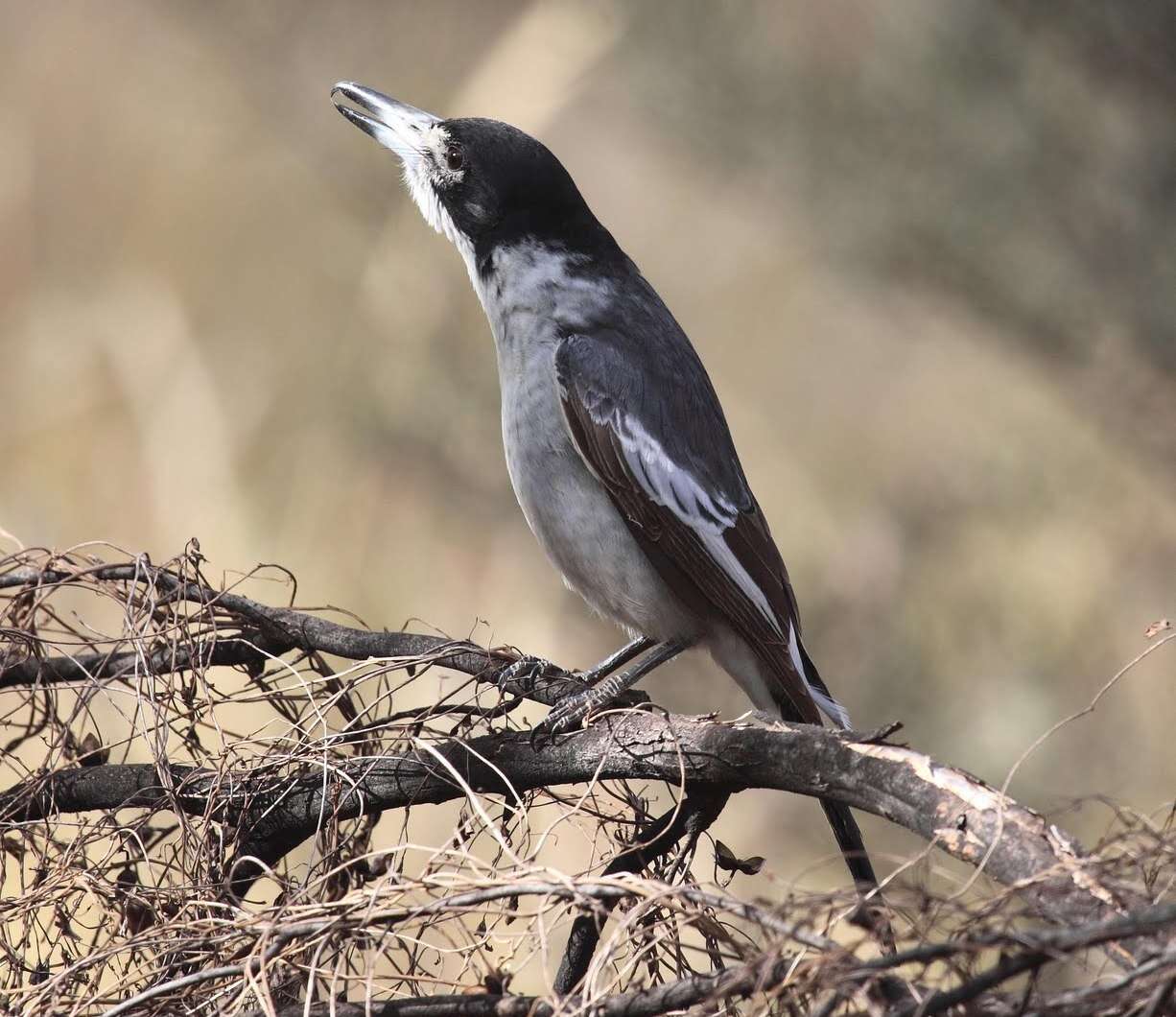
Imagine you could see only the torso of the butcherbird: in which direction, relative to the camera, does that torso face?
to the viewer's left
